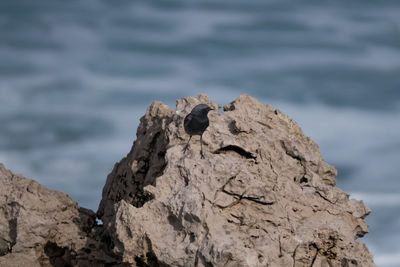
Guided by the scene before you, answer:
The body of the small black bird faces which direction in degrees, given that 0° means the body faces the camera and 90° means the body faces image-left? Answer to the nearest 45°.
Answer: approximately 315°

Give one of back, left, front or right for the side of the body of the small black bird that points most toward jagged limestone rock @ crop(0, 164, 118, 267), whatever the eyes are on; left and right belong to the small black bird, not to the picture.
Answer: back
